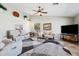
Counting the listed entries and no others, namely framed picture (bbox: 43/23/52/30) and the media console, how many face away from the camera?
0

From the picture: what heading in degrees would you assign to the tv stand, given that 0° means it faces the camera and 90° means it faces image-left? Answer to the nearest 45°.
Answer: approximately 45°

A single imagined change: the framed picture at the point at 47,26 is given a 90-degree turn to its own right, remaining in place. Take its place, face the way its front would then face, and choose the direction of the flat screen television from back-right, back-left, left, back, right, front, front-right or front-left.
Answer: back

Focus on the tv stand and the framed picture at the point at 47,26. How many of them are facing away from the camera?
0

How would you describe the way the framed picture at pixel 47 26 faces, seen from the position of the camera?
facing the viewer

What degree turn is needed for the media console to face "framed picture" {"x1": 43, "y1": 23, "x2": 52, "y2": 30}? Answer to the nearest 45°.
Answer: approximately 45° to its right
